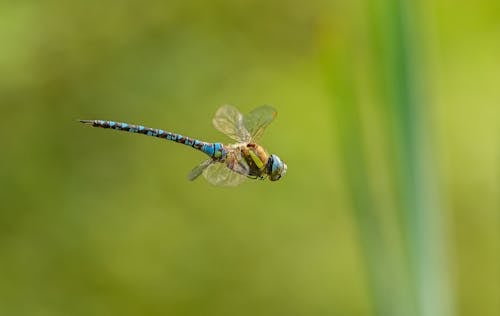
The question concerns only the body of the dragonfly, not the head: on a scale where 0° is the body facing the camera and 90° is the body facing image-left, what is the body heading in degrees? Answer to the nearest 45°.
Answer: approximately 270°
